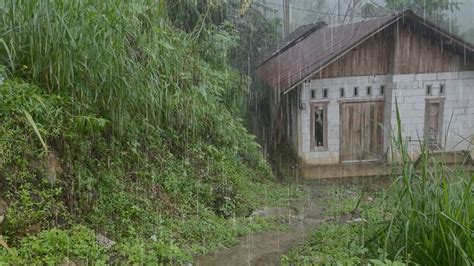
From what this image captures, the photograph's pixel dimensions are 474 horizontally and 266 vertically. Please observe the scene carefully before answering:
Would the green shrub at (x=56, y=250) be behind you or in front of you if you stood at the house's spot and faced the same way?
in front

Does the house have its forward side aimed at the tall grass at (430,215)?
yes

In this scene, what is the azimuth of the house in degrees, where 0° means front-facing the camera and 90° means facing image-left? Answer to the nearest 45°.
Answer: approximately 0°

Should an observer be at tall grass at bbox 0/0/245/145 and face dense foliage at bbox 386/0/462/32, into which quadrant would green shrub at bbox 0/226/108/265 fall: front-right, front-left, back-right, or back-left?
back-right

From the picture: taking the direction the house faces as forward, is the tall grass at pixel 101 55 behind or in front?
in front

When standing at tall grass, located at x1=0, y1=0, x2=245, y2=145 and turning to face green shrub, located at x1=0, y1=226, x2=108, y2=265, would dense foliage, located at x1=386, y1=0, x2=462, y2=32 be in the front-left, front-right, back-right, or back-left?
back-left

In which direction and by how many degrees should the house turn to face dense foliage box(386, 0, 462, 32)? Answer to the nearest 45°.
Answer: approximately 180°
